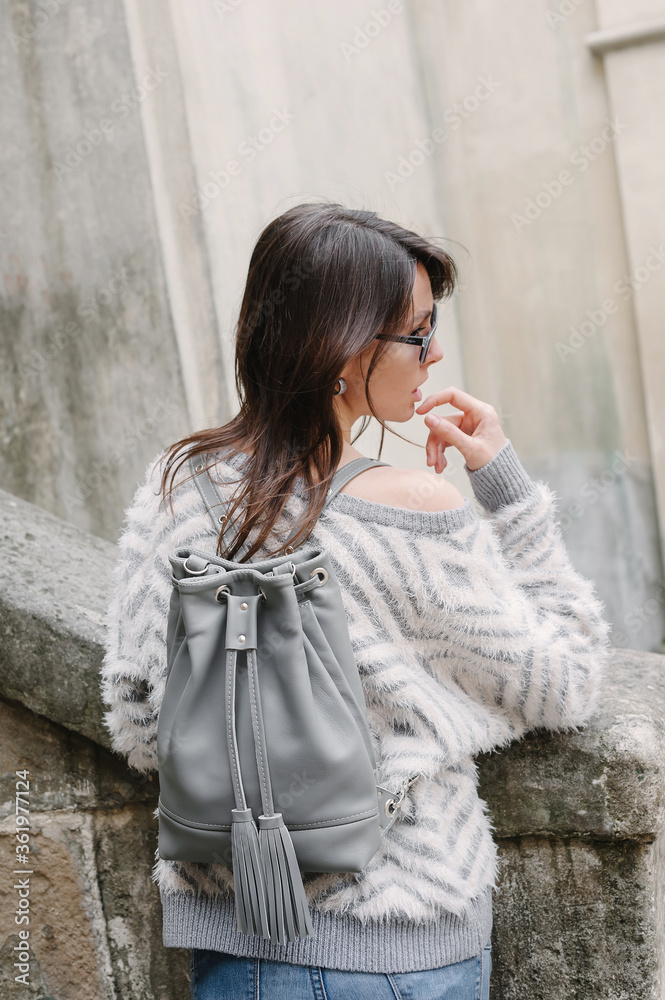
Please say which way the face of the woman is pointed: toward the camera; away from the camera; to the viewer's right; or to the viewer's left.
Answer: to the viewer's right

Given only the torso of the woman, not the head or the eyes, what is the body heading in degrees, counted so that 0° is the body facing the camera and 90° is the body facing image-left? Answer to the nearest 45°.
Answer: approximately 225°
